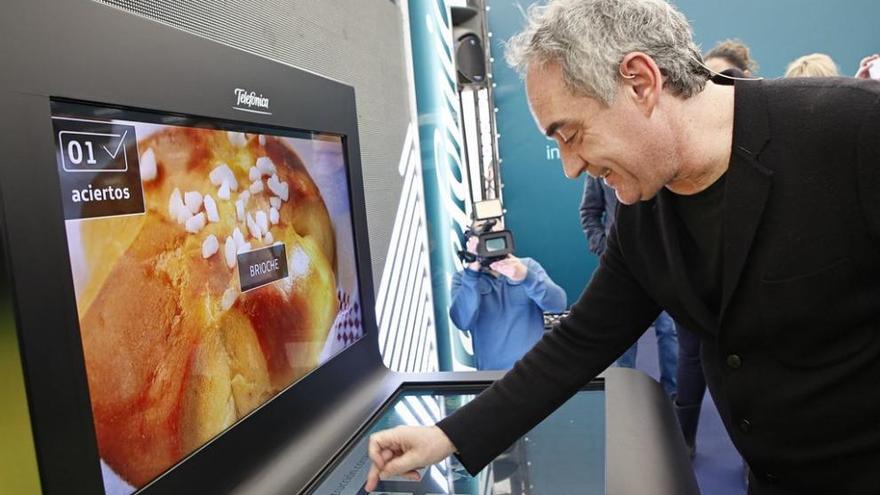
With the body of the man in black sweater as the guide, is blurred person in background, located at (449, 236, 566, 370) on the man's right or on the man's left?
on the man's right

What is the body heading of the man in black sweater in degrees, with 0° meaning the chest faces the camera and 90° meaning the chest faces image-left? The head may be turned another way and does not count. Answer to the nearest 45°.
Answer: approximately 45°

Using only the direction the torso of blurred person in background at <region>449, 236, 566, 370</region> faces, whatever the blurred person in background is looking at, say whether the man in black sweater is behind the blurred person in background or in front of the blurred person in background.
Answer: in front

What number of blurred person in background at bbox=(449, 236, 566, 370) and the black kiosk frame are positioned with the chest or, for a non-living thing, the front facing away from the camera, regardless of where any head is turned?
0

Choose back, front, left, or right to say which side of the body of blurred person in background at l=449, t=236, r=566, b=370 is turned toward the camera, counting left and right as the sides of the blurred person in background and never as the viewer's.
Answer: front

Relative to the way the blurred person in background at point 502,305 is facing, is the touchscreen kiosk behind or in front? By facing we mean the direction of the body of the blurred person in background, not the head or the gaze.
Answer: in front

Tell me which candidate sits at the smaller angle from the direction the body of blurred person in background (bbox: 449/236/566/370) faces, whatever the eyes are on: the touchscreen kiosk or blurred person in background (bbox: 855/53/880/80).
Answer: the touchscreen kiosk

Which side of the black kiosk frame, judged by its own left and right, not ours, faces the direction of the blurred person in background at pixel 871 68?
left

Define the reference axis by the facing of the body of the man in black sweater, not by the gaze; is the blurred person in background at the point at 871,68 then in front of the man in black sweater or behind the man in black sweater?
behind

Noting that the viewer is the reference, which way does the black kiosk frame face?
facing the viewer and to the right of the viewer
